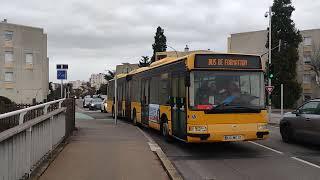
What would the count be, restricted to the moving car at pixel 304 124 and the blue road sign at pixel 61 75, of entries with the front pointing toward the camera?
1

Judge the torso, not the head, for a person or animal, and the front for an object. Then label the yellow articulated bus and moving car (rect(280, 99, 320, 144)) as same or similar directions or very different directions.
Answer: very different directions

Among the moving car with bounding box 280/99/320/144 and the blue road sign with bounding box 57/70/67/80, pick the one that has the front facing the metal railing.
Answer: the blue road sign

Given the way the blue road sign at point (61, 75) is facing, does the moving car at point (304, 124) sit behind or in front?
in front

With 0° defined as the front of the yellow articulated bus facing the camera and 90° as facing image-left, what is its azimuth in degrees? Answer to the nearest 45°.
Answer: approximately 315°

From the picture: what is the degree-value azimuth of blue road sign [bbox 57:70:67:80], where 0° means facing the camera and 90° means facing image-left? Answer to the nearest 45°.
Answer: approximately 0°

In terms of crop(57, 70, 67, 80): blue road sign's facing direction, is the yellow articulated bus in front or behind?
in front

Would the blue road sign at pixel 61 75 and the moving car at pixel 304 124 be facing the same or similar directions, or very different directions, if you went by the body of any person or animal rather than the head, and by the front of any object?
very different directions

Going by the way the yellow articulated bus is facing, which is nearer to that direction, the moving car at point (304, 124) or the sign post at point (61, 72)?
the moving car

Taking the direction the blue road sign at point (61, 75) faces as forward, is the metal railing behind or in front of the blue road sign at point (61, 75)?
in front
